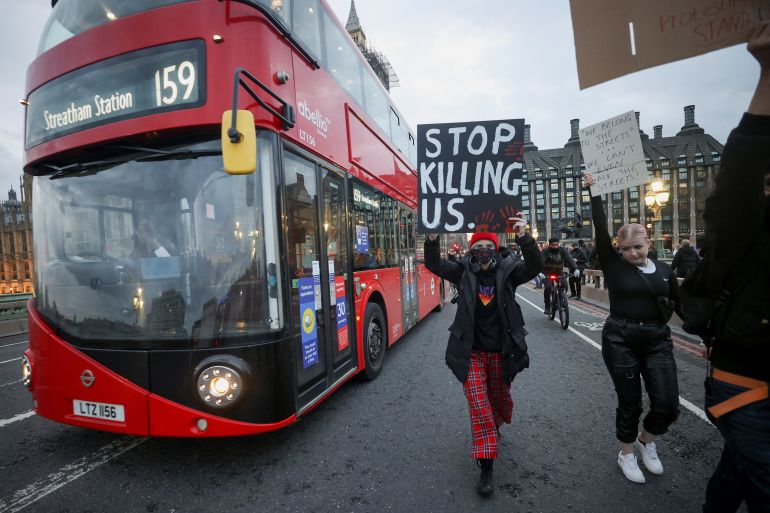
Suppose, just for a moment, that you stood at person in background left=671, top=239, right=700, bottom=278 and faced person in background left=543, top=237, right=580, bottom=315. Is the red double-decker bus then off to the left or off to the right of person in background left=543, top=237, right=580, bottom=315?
left

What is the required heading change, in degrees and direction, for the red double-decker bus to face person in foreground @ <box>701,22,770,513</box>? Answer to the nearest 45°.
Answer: approximately 90° to its left

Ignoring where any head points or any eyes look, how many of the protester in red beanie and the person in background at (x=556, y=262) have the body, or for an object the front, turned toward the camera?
2

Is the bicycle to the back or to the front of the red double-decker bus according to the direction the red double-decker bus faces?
to the back

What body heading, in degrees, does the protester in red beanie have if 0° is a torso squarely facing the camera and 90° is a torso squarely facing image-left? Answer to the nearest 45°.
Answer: approximately 0°

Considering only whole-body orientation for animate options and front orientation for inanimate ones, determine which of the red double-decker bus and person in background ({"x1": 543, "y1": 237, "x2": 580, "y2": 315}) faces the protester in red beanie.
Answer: the person in background
